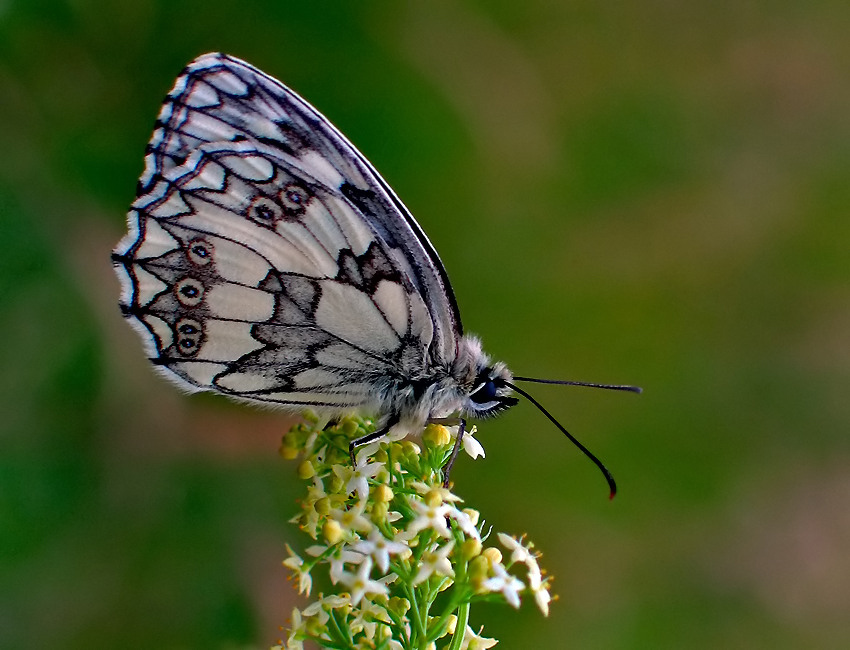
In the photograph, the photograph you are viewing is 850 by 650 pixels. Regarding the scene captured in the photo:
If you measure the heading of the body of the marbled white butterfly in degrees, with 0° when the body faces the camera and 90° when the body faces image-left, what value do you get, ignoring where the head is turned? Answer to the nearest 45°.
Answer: approximately 270°
